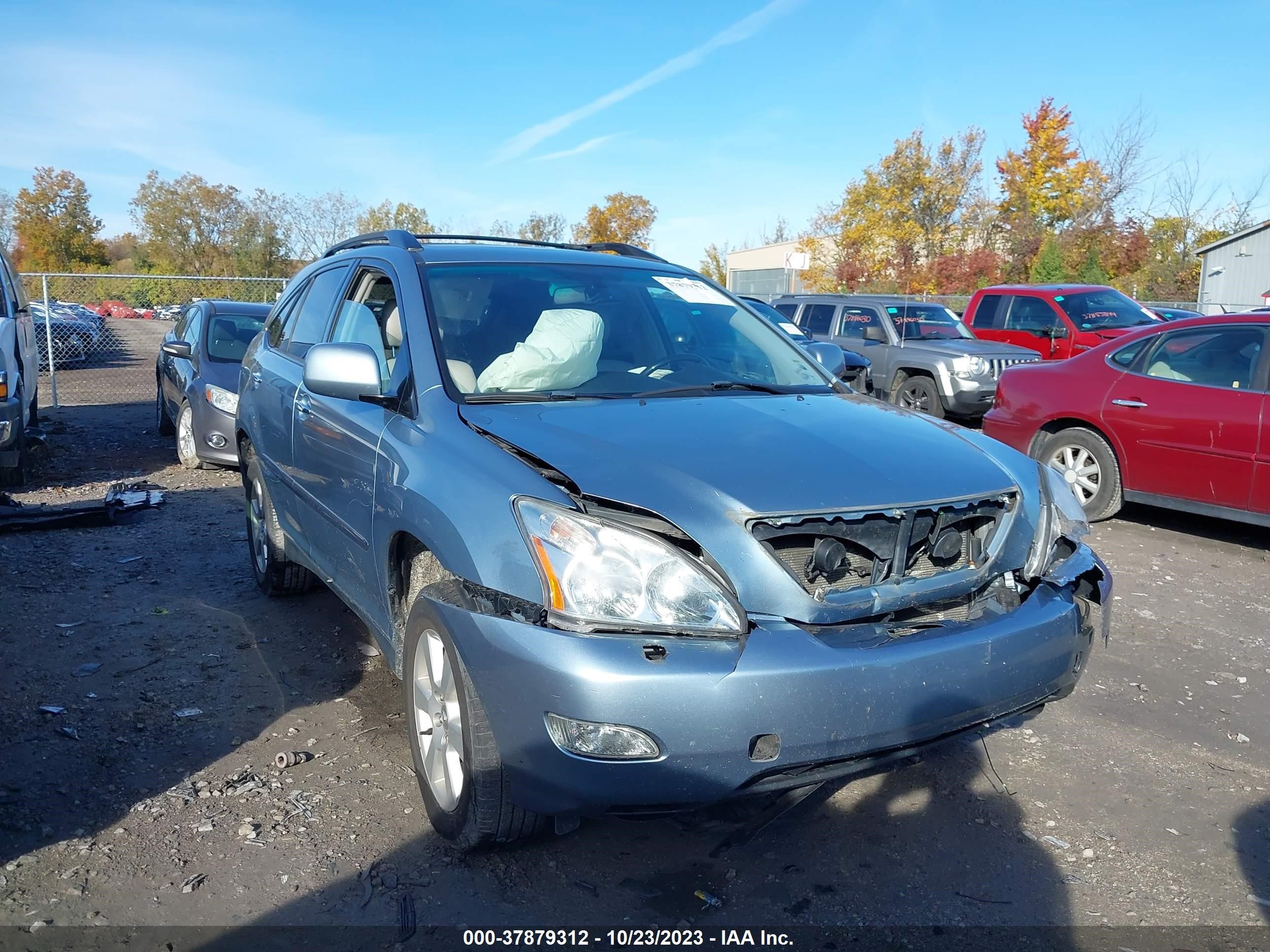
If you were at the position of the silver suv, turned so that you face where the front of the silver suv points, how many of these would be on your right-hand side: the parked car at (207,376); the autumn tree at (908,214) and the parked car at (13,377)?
2

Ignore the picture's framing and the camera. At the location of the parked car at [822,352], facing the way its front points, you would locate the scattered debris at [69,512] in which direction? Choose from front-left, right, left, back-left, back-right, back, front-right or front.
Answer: right

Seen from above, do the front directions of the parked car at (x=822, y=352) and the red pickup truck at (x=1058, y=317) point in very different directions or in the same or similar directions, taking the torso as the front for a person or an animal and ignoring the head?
same or similar directions

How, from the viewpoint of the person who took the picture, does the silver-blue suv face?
facing the viewer and to the right of the viewer

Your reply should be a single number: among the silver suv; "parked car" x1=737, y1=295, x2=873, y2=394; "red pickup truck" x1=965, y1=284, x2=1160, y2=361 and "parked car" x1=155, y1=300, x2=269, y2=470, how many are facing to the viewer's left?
0

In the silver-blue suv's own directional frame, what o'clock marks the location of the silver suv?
The silver suv is roughly at 8 o'clock from the silver-blue suv.

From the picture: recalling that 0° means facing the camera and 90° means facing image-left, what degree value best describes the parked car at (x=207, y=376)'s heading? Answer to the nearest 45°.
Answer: approximately 315°

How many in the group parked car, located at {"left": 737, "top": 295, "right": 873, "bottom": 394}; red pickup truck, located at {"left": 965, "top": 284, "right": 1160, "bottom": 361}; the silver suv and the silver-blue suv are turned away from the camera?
0

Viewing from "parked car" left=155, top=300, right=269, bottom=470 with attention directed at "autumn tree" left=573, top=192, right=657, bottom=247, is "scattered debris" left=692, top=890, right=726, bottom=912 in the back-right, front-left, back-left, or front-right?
back-right

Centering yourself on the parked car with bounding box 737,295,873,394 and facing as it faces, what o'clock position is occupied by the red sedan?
The red sedan is roughly at 12 o'clock from the parked car.

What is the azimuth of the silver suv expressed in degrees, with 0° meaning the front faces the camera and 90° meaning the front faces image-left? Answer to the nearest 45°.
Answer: approximately 315°

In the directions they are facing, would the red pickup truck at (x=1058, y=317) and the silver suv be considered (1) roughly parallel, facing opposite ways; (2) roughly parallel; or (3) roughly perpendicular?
roughly parallel

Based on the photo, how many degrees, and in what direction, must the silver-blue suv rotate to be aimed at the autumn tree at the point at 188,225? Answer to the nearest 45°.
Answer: approximately 180°

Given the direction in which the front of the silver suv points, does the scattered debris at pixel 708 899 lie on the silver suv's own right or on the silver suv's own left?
on the silver suv's own right

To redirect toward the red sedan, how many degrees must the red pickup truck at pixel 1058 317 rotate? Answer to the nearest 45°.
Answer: approximately 45° to its right

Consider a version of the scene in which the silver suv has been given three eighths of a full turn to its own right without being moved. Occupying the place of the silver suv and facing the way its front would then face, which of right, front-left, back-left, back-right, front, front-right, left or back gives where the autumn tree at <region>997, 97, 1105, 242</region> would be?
right
